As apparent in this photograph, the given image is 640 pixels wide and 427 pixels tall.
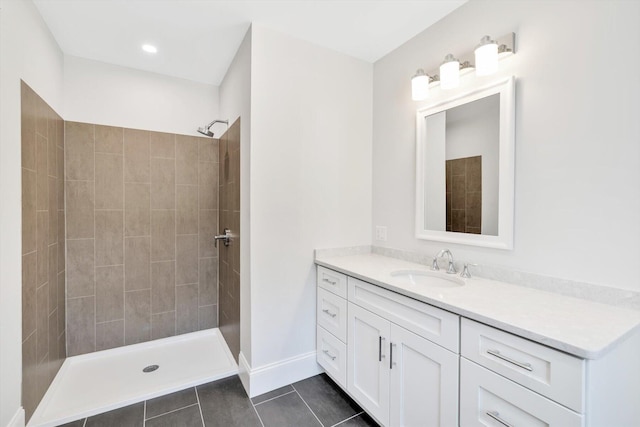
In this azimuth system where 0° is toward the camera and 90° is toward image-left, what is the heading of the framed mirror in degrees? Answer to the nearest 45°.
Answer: approximately 45°

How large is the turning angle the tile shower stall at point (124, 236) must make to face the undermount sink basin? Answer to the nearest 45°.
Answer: approximately 45° to its left

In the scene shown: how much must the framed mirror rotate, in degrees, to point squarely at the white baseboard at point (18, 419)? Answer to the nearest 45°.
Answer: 0° — it already faces it

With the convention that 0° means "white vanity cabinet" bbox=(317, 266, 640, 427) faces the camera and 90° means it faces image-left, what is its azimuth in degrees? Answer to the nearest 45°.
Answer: approximately 45°

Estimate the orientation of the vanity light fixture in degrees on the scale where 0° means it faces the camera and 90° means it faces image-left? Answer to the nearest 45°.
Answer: approximately 45°

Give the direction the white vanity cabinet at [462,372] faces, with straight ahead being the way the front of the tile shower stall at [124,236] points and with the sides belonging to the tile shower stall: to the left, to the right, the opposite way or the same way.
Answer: to the right

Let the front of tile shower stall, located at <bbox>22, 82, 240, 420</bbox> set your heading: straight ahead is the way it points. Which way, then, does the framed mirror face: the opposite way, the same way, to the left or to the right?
to the right

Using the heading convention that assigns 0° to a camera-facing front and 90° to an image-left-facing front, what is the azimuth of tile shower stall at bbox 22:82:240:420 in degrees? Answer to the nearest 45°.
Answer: approximately 0°

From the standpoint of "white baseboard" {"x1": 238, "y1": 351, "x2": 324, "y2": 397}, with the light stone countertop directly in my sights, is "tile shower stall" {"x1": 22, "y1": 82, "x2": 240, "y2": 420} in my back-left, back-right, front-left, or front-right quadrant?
back-right

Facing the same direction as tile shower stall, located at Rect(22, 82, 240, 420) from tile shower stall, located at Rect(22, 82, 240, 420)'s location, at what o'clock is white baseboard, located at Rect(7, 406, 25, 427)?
The white baseboard is roughly at 1 o'clock from the tile shower stall.

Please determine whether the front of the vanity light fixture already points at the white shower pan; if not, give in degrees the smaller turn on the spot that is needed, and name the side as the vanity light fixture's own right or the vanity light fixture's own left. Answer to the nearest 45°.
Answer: approximately 45° to the vanity light fixture's own right
